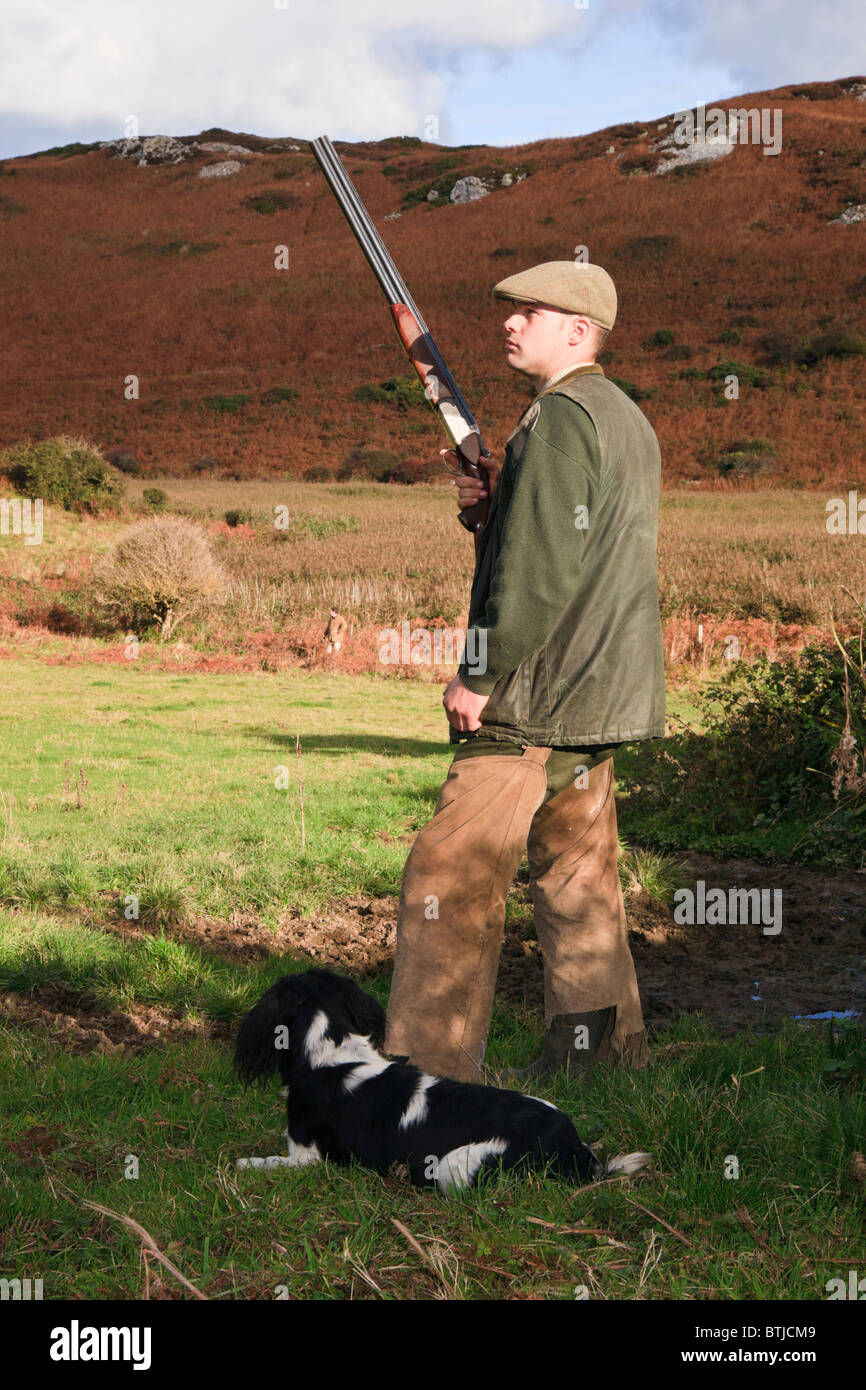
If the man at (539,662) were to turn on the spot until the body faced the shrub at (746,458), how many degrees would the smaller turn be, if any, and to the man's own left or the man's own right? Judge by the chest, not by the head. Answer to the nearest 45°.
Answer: approximately 90° to the man's own right

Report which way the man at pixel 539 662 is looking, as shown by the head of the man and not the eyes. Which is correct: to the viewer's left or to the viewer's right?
to the viewer's left

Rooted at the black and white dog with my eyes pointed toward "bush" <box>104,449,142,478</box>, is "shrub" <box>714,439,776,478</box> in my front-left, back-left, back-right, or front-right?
front-right

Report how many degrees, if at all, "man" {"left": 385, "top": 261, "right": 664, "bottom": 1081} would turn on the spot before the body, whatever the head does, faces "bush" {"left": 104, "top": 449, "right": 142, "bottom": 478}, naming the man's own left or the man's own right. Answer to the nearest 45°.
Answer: approximately 90° to the man's own right

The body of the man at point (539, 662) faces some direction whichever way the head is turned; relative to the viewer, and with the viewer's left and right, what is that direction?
facing to the left of the viewer

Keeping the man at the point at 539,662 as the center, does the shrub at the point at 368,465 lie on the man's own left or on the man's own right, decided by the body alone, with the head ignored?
on the man's own right
